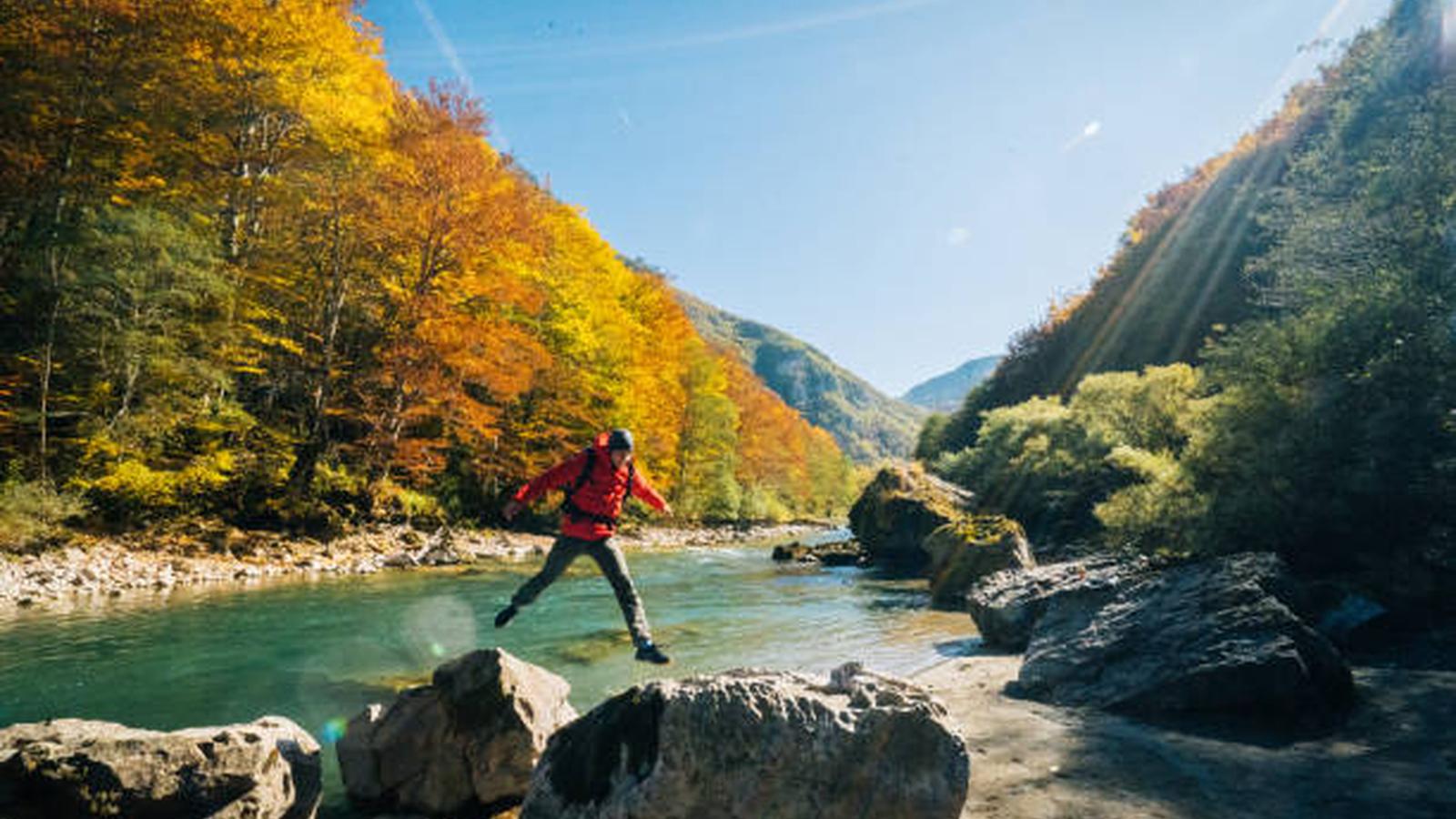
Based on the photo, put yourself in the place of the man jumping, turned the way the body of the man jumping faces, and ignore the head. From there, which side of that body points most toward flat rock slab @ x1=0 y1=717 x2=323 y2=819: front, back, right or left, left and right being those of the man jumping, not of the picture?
right

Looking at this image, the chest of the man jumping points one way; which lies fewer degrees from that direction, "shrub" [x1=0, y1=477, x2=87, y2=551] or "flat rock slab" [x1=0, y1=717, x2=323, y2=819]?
the flat rock slab

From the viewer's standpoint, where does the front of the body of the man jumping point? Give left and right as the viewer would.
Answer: facing the viewer and to the right of the viewer

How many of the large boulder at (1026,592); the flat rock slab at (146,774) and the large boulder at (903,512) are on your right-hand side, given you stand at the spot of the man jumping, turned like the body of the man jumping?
1

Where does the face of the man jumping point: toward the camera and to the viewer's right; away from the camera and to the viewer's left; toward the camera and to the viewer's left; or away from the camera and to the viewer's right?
toward the camera and to the viewer's right

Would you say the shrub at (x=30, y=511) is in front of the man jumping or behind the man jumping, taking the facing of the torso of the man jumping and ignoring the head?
behind

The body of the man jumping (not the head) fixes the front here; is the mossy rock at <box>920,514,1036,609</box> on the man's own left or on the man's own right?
on the man's own left

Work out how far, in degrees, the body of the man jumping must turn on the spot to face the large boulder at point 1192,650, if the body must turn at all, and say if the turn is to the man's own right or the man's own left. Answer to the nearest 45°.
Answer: approximately 45° to the man's own left
